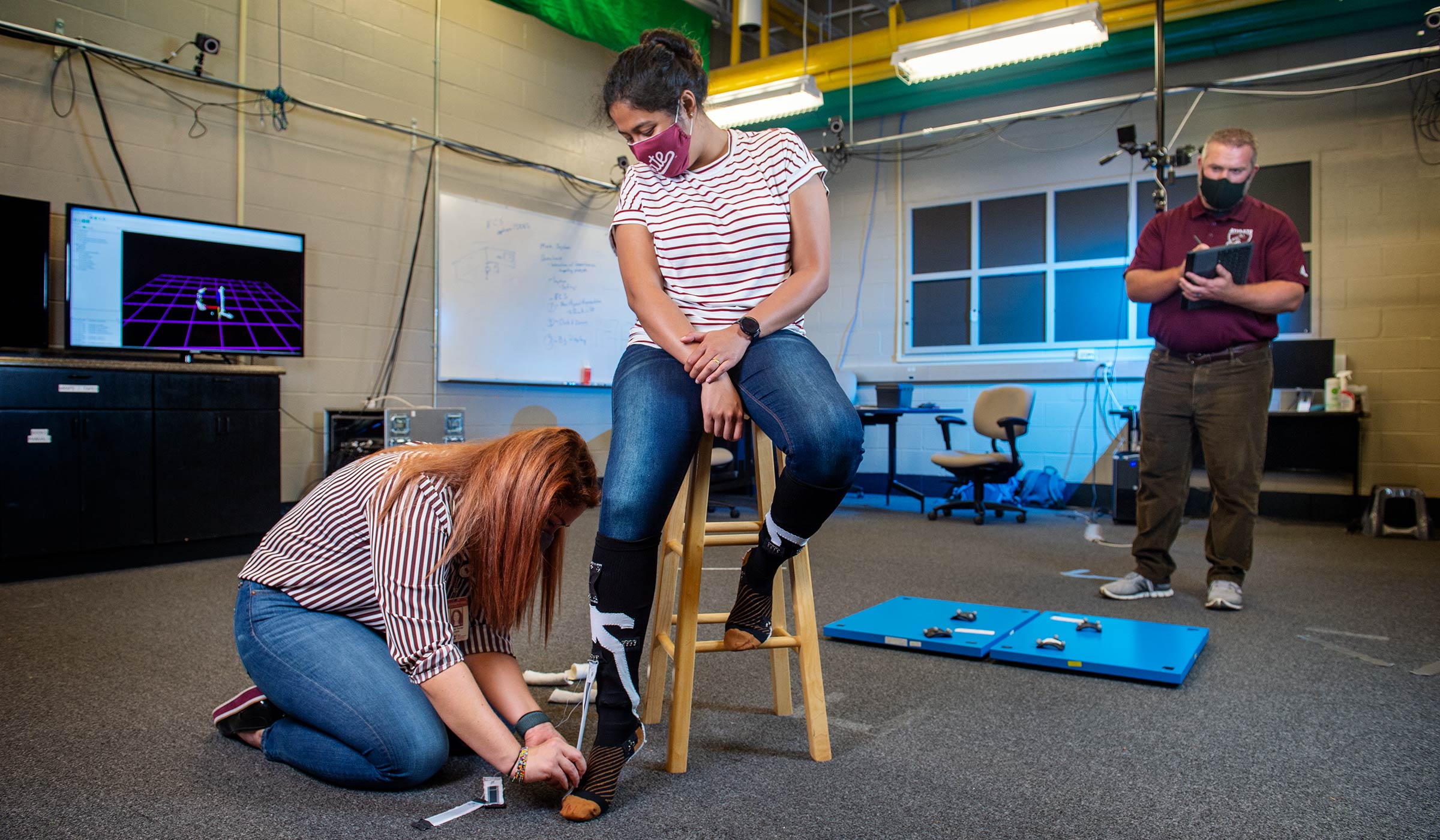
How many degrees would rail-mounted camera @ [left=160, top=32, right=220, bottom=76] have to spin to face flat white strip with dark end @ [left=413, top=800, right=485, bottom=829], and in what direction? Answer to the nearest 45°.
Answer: approximately 45° to its right

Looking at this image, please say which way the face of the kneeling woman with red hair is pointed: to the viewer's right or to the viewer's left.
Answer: to the viewer's right

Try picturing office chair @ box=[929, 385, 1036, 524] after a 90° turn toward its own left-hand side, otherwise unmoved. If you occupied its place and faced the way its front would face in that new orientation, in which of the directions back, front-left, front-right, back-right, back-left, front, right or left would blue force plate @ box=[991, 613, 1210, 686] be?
front-right

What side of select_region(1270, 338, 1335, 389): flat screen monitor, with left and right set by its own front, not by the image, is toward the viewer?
front

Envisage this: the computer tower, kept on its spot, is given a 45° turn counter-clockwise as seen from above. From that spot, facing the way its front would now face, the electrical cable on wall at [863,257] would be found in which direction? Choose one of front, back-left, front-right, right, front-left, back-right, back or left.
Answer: back

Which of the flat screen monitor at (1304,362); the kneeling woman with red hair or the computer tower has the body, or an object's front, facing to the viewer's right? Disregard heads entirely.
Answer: the kneeling woman with red hair

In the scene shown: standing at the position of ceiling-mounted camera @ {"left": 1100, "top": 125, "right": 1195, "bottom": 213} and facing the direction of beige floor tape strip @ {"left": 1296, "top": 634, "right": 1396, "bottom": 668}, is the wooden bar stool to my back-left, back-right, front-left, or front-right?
front-right

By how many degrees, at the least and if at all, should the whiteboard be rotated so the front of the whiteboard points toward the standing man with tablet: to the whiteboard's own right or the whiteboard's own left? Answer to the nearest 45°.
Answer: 0° — it already faces them

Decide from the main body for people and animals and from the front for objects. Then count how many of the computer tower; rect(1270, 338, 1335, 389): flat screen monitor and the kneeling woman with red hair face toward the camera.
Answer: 2

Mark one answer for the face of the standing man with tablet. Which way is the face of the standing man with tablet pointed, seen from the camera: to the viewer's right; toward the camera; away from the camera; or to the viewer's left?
toward the camera

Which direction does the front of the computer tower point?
toward the camera

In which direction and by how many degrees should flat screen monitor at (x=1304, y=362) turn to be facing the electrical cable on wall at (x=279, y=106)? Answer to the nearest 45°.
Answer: approximately 45° to its right

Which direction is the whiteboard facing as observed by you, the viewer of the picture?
facing the viewer and to the right of the viewer

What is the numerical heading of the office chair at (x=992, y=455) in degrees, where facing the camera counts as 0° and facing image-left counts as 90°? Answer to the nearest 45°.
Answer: approximately 45°

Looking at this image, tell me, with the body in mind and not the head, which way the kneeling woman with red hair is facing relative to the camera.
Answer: to the viewer's right

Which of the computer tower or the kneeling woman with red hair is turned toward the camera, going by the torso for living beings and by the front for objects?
the computer tower

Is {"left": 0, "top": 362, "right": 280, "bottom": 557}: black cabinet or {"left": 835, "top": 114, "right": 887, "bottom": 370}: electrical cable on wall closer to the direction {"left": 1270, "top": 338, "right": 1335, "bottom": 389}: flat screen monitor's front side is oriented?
the black cabinet
